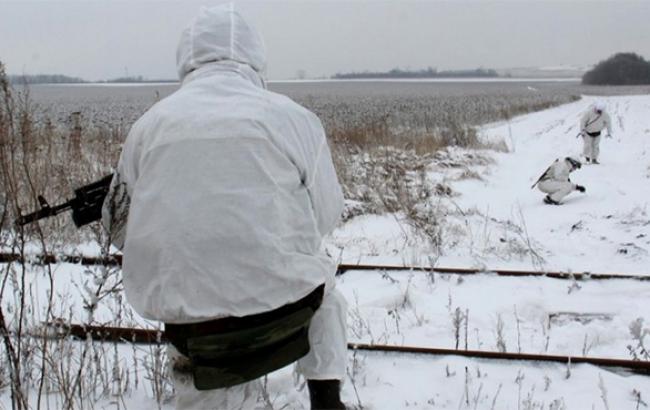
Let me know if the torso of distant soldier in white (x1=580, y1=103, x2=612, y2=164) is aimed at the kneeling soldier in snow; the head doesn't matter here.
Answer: yes

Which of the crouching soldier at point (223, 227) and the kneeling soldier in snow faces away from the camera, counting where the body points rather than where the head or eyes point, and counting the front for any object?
the crouching soldier

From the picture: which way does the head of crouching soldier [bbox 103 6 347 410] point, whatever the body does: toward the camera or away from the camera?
away from the camera

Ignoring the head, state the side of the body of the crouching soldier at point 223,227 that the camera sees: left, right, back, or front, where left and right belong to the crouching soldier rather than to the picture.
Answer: back

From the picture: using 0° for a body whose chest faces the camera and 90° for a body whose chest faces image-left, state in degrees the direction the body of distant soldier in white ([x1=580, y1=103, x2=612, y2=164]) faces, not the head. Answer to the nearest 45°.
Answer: approximately 0°

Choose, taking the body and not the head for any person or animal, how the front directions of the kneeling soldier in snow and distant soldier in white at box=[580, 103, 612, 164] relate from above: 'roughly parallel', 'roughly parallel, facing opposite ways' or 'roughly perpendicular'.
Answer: roughly perpendicular

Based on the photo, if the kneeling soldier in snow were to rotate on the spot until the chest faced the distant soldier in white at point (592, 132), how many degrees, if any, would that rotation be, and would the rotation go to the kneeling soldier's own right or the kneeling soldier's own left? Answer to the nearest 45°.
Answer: approximately 90° to the kneeling soldier's own left

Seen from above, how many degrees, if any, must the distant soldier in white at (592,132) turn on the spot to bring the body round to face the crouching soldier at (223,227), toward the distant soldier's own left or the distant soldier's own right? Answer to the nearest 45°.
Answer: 0° — they already face them

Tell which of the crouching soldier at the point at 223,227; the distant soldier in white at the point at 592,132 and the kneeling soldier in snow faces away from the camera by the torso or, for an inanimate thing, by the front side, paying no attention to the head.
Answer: the crouching soldier

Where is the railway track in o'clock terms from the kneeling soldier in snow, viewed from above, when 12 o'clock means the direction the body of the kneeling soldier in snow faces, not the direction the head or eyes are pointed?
The railway track is roughly at 3 o'clock from the kneeling soldier in snow.
